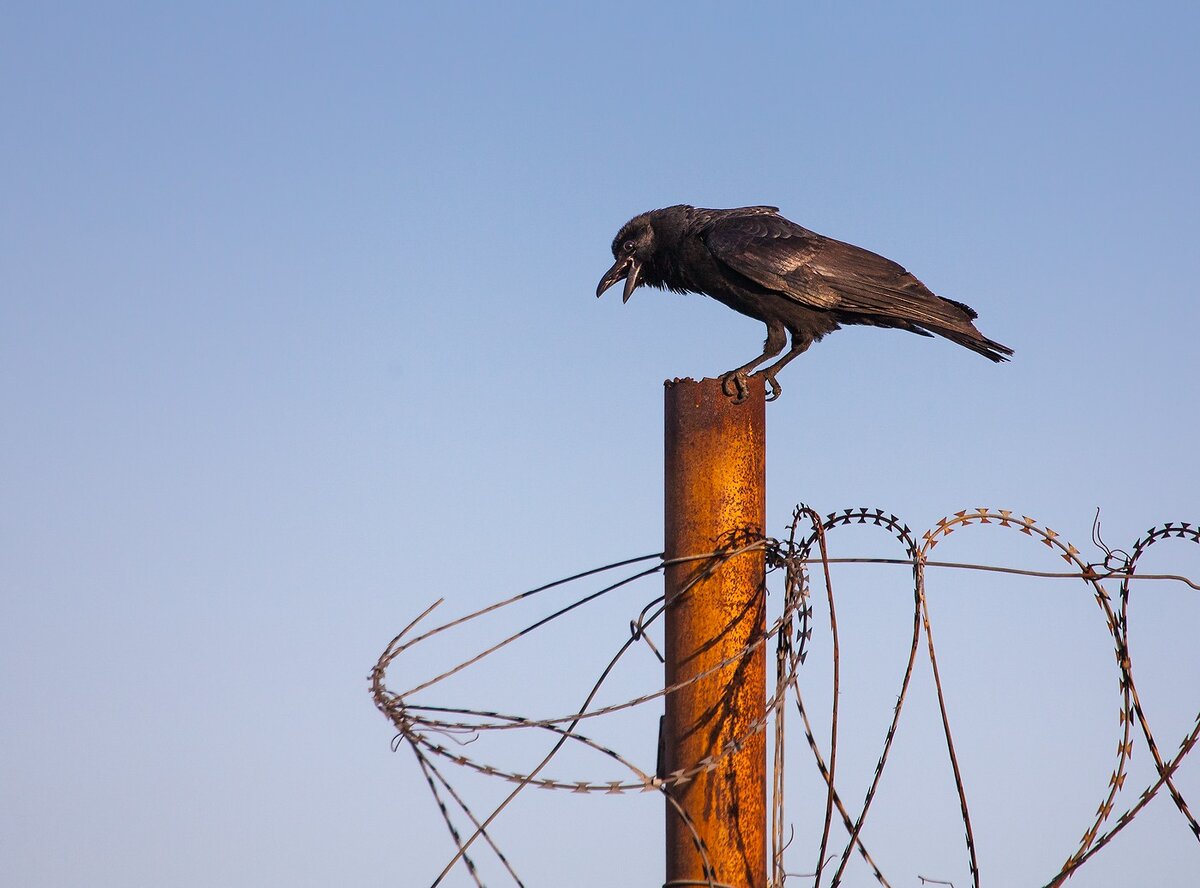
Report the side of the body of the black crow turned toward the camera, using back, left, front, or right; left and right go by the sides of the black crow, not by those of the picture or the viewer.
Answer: left
